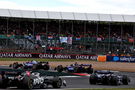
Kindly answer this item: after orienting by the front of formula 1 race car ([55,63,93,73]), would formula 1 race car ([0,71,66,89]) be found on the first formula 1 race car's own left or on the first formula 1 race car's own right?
on the first formula 1 race car's own left

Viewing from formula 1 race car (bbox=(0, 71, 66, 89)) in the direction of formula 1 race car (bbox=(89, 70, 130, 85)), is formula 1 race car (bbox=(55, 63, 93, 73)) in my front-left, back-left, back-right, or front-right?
front-left

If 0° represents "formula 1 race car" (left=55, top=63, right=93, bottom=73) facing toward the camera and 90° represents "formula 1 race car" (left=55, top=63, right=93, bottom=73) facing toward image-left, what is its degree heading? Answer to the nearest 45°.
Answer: approximately 90°
